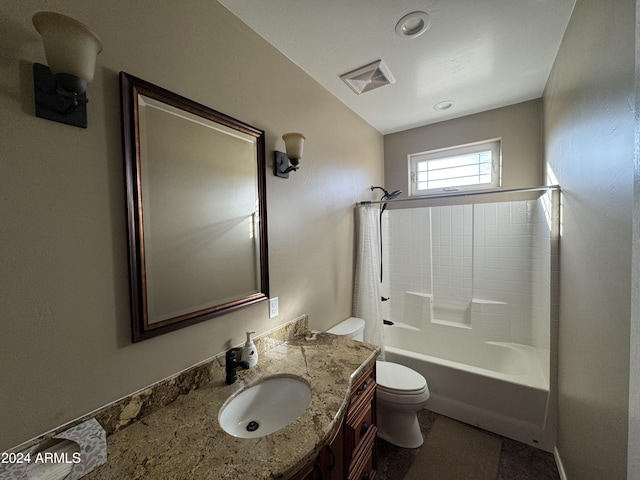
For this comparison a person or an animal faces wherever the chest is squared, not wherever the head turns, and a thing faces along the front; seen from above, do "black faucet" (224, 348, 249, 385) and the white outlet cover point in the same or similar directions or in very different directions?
same or similar directions

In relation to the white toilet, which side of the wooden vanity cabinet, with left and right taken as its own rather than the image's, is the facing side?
left

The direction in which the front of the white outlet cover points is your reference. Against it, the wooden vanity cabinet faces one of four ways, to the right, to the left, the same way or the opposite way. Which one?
the same way

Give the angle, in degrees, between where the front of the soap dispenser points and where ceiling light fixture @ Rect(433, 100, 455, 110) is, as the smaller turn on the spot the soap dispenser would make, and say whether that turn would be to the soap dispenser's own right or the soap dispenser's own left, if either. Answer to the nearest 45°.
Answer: approximately 45° to the soap dispenser's own left

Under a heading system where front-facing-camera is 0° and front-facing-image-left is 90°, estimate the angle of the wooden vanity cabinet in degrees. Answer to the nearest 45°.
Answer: approximately 315°

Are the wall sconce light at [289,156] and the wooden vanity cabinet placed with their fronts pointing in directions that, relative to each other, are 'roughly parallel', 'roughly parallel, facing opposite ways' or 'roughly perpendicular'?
roughly parallel

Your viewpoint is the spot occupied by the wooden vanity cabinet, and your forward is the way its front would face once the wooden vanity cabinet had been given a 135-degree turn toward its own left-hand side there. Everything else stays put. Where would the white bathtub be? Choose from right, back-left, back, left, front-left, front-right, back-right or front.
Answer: front-right

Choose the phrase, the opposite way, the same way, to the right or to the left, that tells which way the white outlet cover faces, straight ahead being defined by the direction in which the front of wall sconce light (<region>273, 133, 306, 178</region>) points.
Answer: the same way

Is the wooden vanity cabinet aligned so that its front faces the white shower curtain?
no

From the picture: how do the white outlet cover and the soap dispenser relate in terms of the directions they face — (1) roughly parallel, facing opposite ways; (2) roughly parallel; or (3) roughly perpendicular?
roughly parallel

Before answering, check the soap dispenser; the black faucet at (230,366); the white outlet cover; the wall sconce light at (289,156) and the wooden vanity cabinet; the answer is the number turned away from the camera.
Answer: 0

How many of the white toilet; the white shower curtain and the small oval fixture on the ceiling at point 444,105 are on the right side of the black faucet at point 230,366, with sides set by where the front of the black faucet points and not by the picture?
0
